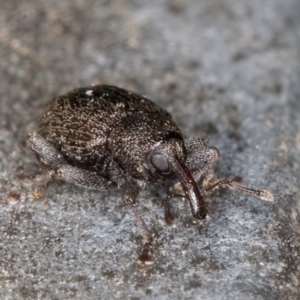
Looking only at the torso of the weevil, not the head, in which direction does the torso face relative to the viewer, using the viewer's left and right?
facing the viewer and to the right of the viewer
